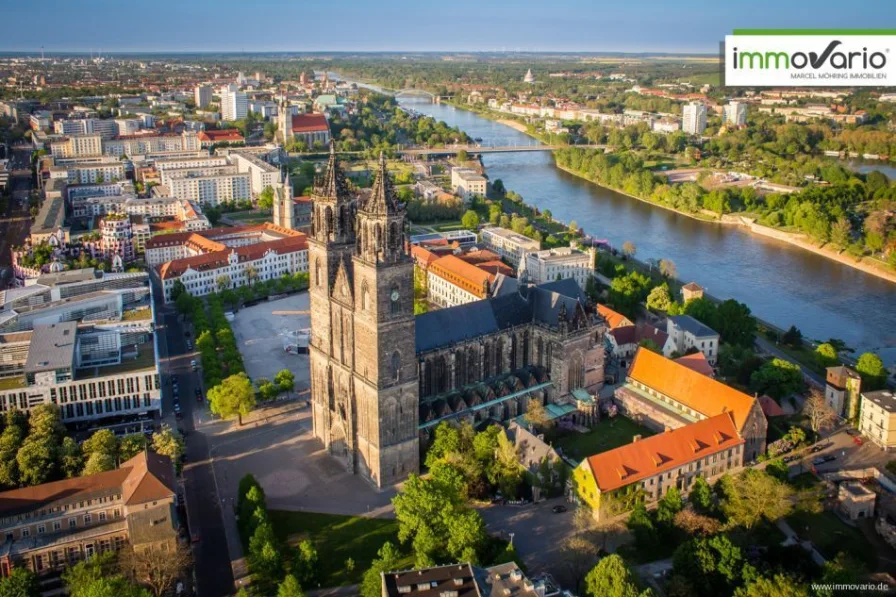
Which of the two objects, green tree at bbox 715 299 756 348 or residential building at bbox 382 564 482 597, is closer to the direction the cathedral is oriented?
the residential building

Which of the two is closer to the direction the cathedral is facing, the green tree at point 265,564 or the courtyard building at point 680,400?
the green tree

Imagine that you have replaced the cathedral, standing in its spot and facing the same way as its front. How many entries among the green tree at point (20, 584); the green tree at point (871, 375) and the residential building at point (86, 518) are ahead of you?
2

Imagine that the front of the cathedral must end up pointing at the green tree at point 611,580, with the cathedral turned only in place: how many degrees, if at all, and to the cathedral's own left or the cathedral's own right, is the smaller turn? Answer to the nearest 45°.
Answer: approximately 90° to the cathedral's own left

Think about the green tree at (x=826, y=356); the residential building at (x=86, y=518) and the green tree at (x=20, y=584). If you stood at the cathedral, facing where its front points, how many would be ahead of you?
2

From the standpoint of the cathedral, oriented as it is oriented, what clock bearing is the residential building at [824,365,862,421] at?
The residential building is roughly at 7 o'clock from the cathedral.

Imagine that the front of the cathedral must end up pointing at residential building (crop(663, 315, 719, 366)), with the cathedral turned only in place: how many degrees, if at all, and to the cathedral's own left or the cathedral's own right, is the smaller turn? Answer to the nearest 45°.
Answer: approximately 180°

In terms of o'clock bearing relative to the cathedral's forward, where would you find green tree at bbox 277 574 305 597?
The green tree is roughly at 11 o'clock from the cathedral.

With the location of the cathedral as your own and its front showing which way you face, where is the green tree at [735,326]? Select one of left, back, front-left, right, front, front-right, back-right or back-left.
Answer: back

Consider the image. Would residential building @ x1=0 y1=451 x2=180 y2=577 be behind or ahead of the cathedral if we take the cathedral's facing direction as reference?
ahead

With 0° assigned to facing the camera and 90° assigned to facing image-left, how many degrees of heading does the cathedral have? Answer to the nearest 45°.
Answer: approximately 45°

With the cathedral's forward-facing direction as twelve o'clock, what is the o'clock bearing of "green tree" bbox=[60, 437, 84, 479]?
The green tree is roughly at 1 o'clock from the cathedral.

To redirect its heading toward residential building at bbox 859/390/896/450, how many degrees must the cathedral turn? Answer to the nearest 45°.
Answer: approximately 135° to its left

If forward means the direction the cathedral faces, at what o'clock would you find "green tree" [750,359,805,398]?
The green tree is roughly at 7 o'clock from the cathedral.

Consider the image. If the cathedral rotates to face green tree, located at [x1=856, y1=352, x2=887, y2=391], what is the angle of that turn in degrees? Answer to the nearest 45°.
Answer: approximately 135° to its left

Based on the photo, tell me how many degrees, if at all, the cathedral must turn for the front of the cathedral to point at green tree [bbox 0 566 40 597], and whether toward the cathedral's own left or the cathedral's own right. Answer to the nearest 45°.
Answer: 0° — it already faces it
